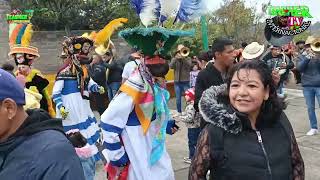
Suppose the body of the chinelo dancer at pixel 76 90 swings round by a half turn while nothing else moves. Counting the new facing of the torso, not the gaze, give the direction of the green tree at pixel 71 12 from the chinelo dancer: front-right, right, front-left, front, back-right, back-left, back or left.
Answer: front-right

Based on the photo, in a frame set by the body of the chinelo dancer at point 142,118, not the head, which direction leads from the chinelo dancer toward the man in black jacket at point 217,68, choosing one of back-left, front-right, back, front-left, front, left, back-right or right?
left

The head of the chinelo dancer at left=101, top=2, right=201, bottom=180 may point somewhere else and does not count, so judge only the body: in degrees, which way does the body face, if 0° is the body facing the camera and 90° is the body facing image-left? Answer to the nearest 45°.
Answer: approximately 315°
